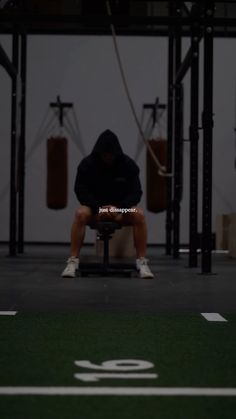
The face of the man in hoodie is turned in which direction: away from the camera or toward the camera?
toward the camera

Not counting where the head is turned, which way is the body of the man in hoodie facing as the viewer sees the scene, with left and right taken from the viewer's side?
facing the viewer

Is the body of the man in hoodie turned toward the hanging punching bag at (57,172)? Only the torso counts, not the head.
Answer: no

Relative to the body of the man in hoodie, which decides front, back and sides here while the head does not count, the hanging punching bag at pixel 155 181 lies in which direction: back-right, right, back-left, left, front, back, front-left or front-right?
back
